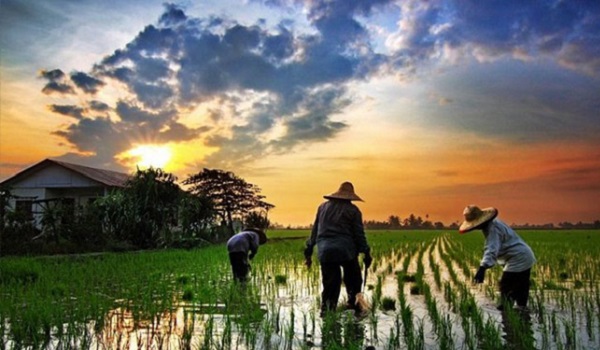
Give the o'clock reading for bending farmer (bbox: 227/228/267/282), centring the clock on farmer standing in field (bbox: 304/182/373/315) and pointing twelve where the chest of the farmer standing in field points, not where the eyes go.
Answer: The bending farmer is roughly at 11 o'clock from the farmer standing in field.

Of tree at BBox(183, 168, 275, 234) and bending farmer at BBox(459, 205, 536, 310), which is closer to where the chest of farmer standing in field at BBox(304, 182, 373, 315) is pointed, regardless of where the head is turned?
the tree

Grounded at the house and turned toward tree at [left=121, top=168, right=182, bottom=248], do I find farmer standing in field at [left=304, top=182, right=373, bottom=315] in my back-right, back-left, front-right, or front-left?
front-right

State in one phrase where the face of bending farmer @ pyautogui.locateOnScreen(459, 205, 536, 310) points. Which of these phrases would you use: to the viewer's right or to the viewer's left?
to the viewer's left

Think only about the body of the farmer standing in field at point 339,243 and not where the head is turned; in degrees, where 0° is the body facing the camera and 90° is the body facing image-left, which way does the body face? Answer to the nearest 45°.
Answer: approximately 180°

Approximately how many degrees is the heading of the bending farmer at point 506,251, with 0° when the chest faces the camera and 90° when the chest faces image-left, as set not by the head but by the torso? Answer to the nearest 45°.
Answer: approximately 90°

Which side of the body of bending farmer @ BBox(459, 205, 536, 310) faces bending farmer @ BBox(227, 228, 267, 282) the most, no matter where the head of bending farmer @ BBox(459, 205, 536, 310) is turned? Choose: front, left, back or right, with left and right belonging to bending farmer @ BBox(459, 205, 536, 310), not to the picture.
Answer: front

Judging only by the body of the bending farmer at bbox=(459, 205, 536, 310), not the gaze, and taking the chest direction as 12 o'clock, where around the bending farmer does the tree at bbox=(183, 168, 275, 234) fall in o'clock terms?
The tree is roughly at 2 o'clock from the bending farmer.

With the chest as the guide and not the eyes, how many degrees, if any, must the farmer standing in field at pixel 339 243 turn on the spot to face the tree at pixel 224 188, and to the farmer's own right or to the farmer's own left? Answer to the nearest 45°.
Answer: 0° — they already face it

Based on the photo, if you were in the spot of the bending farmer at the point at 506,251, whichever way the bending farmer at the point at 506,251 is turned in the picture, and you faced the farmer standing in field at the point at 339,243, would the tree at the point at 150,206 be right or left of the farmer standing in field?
right

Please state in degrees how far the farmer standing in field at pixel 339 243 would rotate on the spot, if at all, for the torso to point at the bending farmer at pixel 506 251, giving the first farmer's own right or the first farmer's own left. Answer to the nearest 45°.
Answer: approximately 90° to the first farmer's own right

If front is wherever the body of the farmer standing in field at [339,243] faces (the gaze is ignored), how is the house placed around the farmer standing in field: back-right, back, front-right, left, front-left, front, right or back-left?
front-left

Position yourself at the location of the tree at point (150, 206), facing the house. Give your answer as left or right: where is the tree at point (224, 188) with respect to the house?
right

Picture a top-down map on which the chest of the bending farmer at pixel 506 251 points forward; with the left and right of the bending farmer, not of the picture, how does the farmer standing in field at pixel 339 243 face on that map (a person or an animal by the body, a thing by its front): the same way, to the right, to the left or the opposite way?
to the right
